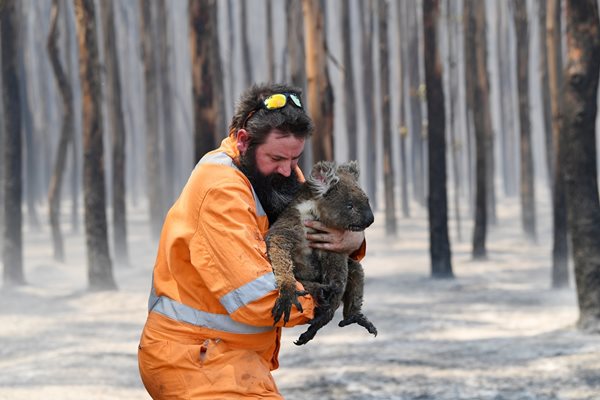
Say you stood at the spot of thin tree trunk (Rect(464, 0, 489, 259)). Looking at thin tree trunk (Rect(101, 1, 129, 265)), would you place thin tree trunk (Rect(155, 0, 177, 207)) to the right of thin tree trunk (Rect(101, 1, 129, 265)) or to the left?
right

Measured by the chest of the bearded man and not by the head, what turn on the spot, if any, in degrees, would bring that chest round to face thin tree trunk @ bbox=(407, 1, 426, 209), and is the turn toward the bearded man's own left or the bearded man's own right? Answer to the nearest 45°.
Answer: approximately 90° to the bearded man's own left

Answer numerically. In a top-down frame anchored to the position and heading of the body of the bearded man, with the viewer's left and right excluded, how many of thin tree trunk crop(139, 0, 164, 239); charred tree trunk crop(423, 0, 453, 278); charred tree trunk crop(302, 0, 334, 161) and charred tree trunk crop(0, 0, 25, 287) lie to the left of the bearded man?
4

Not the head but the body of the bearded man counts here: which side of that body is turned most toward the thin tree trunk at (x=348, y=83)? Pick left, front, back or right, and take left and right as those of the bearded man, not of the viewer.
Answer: left

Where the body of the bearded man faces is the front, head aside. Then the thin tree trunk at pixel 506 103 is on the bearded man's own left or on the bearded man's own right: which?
on the bearded man's own left

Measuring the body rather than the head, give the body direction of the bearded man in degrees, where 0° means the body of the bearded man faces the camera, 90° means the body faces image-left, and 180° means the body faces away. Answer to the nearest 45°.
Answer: approximately 270°

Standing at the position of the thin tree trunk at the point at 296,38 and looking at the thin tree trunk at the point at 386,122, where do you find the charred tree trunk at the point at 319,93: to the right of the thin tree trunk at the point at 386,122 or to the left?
right

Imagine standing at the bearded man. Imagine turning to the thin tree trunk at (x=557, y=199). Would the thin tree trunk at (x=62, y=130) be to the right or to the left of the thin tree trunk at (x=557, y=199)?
left

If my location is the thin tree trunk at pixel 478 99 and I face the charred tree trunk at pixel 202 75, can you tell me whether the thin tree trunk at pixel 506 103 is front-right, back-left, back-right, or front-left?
back-right

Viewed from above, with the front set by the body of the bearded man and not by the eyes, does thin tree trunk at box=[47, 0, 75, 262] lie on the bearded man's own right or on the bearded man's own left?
on the bearded man's own left

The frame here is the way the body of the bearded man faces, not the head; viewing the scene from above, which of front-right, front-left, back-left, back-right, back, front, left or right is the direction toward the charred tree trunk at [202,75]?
left

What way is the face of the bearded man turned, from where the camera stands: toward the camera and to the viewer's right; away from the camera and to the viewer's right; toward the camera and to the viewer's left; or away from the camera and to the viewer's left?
toward the camera and to the viewer's right

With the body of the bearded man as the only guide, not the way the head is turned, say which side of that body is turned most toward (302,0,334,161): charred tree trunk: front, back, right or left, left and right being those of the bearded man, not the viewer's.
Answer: left
